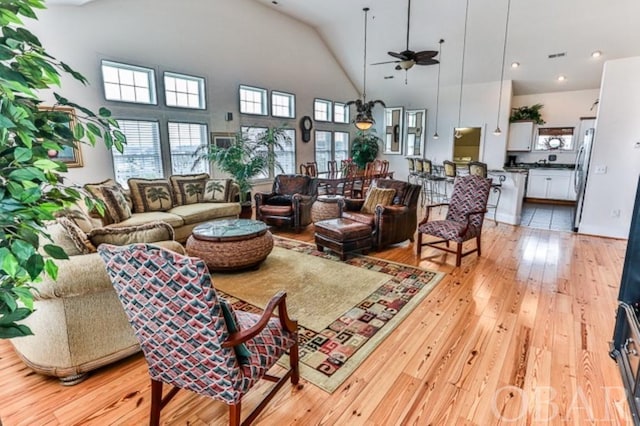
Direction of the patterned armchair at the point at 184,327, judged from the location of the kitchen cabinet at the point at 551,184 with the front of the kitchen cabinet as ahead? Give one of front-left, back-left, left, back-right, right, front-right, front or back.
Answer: front

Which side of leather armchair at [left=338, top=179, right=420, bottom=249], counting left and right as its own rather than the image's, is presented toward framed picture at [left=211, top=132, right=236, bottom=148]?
right

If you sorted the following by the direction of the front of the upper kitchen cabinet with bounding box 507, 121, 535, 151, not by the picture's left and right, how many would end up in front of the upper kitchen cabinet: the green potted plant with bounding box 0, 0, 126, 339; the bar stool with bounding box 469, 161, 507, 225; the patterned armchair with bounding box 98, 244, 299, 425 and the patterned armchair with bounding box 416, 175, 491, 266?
4

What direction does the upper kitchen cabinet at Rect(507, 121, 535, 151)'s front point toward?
toward the camera

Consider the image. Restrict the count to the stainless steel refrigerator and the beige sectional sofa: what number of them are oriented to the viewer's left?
1

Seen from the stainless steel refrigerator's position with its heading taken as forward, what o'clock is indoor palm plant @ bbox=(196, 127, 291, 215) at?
The indoor palm plant is roughly at 11 o'clock from the stainless steel refrigerator.

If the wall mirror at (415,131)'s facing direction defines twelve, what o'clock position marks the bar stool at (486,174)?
The bar stool is roughly at 10 o'clock from the wall mirror.

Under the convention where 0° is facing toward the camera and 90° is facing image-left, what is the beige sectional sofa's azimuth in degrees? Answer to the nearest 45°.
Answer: approximately 315°

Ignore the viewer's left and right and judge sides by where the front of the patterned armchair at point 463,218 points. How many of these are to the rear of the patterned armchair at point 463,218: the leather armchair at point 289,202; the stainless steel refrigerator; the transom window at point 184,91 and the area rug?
1

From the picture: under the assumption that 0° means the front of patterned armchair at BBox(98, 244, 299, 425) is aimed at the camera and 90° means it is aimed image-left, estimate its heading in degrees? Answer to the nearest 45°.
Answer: approximately 225°

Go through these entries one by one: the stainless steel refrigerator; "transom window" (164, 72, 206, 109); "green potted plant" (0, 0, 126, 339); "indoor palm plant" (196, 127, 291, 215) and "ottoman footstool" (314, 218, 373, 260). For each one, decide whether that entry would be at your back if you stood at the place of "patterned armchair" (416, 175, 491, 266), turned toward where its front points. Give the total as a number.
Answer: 1

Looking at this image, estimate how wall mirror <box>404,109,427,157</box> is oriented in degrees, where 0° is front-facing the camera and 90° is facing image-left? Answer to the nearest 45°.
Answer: approximately 45°

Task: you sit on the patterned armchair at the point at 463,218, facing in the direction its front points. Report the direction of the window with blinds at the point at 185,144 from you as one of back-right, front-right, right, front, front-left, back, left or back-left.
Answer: front-right

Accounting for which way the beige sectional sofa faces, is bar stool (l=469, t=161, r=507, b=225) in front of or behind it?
in front

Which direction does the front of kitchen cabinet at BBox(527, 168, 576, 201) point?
toward the camera

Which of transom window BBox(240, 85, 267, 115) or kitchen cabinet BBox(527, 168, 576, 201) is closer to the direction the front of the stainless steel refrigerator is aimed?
the transom window
